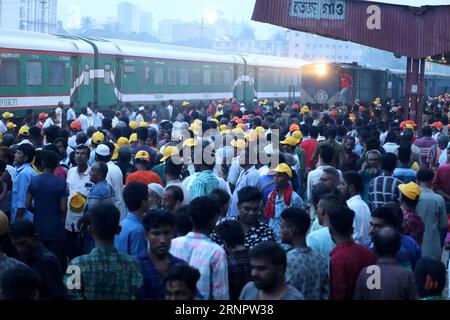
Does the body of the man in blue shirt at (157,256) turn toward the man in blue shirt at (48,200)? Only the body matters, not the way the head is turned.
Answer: no

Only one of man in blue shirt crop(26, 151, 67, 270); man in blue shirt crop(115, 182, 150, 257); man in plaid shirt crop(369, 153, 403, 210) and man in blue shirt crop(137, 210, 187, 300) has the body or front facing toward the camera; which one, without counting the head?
man in blue shirt crop(137, 210, 187, 300)

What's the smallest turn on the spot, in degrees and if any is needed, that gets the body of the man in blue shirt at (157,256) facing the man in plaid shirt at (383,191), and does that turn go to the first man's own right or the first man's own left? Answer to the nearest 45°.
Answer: approximately 135° to the first man's own left

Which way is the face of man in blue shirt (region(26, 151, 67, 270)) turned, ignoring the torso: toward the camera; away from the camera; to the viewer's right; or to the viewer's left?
away from the camera

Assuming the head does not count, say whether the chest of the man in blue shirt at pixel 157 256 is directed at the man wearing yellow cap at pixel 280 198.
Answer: no

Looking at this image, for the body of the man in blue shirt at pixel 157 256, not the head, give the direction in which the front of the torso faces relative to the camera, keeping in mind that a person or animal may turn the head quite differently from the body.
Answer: toward the camera

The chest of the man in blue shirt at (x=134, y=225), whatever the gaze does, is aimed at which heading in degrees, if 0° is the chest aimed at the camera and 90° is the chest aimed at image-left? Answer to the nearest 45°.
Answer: approximately 225°

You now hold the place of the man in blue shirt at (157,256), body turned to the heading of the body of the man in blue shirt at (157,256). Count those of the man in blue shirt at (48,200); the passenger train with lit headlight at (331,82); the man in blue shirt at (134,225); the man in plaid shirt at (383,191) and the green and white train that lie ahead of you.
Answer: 0
